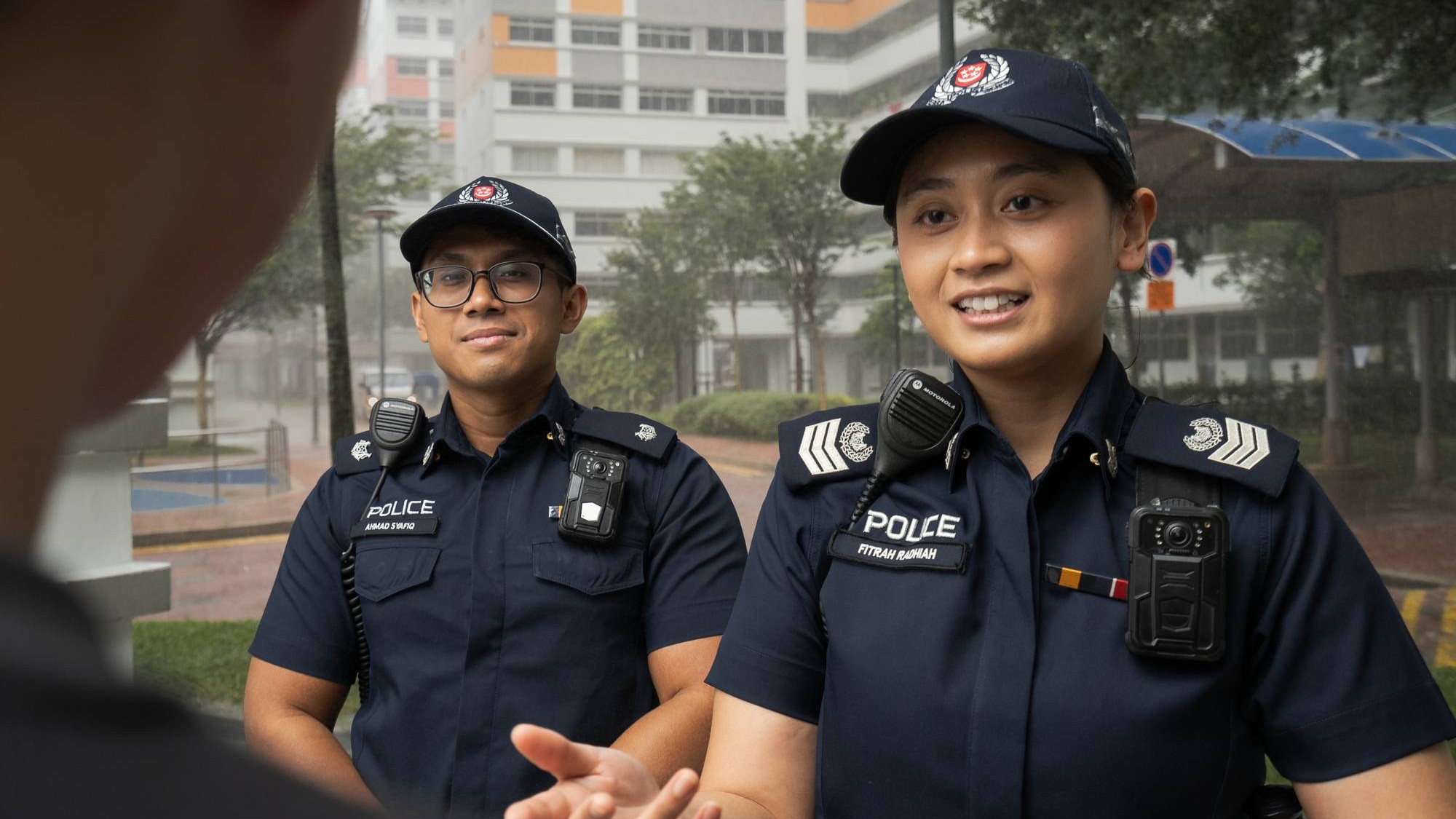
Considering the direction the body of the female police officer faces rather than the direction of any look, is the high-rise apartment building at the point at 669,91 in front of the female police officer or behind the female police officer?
behind

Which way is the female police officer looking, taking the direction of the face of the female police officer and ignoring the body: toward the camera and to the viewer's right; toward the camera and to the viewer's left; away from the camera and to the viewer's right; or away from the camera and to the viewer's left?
toward the camera and to the viewer's left

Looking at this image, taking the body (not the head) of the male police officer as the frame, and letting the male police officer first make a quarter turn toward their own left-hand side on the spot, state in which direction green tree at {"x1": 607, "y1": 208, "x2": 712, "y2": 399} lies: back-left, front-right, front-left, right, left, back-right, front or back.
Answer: left

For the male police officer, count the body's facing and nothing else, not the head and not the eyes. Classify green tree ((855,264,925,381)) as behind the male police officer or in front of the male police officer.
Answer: behind

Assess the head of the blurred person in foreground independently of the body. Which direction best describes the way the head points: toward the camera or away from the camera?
away from the camera

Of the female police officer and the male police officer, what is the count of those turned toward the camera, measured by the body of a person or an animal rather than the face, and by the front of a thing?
2

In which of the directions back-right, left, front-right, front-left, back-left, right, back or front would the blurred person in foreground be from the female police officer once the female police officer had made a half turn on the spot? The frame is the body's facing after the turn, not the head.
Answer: back

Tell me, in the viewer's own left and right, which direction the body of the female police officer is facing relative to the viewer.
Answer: facing the viewer

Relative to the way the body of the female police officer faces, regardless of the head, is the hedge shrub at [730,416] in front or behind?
behind

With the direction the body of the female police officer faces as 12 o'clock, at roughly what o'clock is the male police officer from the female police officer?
The male police officer is roughly at 4 o'clock from the female police officer.

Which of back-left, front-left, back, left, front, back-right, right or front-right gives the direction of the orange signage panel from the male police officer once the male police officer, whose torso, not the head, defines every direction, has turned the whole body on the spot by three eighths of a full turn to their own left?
front

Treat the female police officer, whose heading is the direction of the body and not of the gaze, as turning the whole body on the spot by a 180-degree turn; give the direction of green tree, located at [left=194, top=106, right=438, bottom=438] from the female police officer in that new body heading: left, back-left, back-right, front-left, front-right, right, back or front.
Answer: front-left

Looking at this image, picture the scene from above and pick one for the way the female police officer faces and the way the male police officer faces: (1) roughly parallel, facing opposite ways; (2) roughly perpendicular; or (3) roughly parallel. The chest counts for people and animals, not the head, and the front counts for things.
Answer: roughly parallel

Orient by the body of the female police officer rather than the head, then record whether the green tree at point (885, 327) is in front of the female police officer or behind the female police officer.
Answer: behind

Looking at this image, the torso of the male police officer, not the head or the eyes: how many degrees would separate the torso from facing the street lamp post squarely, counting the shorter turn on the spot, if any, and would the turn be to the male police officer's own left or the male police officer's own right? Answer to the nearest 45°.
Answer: approximately 180°

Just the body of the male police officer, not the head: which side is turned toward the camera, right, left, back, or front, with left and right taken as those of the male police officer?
front

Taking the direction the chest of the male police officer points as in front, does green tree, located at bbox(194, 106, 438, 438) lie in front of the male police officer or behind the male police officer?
behind
